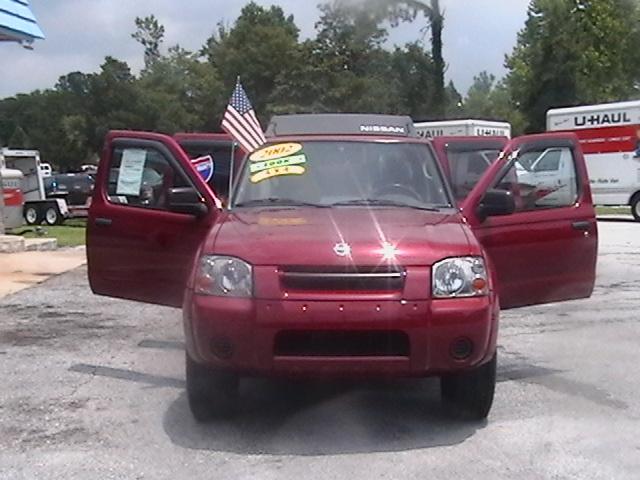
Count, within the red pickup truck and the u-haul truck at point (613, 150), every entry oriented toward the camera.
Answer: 1

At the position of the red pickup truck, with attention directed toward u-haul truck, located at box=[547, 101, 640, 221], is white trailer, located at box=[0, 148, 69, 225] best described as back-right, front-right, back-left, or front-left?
front-left

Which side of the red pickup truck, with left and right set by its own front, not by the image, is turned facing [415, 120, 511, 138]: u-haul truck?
back

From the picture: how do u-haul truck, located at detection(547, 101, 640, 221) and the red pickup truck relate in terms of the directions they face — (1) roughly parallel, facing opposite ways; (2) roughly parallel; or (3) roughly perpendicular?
roughly perpendicular

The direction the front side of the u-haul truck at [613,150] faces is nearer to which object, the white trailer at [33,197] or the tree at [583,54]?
the white trailer

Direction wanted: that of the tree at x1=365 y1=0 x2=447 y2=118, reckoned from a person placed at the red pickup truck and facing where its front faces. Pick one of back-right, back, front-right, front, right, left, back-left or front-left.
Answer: back

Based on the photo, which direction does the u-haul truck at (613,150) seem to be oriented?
to the viewer's left

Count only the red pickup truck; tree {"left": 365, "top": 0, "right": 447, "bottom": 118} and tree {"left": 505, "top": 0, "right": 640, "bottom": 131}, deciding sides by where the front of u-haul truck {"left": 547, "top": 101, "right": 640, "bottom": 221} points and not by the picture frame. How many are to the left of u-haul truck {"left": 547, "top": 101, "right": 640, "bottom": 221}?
1

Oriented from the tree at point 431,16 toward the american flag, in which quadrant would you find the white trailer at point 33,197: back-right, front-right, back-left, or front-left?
front-right

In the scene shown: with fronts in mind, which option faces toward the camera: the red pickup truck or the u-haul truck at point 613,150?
the red pickup truck

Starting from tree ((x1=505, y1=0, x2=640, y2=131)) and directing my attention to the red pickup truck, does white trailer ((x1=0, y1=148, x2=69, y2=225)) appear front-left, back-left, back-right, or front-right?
front-right

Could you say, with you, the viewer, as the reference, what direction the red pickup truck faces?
facing the viewer
